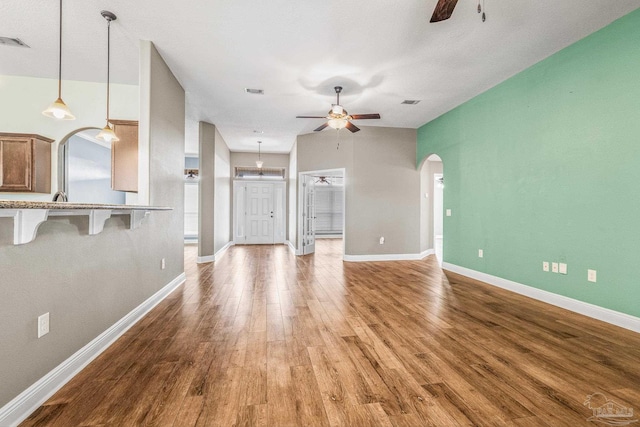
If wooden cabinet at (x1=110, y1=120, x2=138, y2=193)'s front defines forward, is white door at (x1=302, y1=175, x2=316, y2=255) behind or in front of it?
behind

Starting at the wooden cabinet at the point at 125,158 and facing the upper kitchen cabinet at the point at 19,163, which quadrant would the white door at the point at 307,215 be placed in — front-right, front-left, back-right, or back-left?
back-right

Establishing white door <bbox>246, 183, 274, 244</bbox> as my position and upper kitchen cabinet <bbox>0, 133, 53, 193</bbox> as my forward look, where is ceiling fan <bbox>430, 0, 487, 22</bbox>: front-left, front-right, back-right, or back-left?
front-left

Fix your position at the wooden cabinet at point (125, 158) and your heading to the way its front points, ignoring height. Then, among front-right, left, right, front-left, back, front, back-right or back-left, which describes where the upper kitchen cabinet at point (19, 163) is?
front-right

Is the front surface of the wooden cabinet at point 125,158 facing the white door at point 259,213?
no

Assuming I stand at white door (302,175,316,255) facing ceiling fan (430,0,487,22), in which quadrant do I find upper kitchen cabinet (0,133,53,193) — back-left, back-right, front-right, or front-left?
front-right
